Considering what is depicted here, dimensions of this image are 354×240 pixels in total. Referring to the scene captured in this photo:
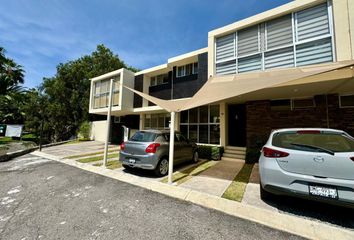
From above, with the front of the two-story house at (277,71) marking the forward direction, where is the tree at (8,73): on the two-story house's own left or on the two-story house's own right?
on the two-story house's own right

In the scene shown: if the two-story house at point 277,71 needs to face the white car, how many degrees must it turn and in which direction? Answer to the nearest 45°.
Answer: approximately 45° to its left

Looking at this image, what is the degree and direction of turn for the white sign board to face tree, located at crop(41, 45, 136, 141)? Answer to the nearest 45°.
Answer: approximately 135° to its left

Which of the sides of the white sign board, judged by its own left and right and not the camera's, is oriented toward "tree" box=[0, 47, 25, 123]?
back

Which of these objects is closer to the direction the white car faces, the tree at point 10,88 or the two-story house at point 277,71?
the two-story house

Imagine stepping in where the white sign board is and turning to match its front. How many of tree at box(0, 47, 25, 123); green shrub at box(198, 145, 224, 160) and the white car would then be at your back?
1

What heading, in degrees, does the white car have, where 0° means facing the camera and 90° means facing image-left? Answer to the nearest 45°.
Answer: approximately 180°

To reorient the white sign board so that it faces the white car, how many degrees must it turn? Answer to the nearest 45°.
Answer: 0° — it already faces it

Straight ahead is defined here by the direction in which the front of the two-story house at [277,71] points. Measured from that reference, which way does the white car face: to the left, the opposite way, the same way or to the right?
the opposite way

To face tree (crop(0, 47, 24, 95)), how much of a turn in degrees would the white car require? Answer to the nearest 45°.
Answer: approximately 90° to its left

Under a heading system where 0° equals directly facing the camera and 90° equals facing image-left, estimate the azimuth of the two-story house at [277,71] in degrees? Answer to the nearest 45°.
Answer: approximately 45°

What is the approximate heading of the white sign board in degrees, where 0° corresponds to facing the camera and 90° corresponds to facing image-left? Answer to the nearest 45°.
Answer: approximately 0°

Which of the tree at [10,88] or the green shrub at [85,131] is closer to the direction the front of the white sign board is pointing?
the green shrub
